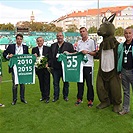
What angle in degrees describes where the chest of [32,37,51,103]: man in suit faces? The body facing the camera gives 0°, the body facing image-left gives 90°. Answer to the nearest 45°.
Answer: approximately 0°

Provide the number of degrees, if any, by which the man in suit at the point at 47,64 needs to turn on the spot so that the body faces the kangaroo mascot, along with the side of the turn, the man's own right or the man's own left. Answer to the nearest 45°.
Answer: approximately 45° to the man's own left
